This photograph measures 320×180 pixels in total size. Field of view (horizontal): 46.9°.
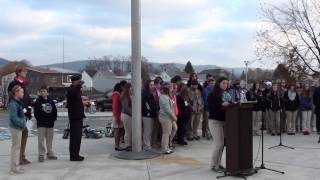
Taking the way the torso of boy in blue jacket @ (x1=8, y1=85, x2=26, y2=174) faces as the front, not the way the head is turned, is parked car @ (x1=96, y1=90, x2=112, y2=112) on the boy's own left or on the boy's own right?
on the boy's own left

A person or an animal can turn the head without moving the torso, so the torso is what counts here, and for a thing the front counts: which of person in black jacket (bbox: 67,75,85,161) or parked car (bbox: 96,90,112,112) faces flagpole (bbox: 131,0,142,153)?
the person in black jacket

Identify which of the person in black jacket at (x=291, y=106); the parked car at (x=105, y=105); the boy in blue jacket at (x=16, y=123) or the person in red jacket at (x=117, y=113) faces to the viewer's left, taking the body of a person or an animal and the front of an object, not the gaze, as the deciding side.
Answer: the parked car

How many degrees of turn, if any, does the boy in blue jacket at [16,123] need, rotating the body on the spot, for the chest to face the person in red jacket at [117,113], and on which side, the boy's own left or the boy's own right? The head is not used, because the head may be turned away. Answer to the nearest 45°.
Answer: approximately 45° to the boy's own left

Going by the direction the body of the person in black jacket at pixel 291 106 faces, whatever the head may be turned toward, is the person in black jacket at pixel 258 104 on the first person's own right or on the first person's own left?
on the first person's own right

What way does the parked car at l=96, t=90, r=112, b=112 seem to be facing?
to the viewer's left

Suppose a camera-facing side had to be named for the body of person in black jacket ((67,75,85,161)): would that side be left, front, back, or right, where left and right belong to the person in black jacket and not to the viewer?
right

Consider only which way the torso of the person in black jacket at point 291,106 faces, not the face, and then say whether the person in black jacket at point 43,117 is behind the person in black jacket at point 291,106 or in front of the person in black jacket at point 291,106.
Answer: in front
